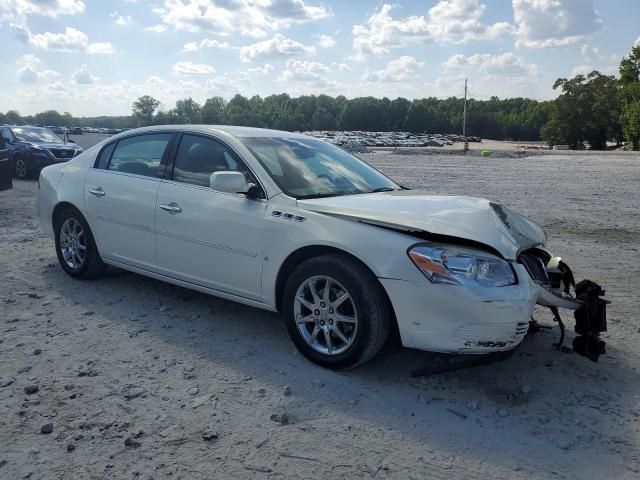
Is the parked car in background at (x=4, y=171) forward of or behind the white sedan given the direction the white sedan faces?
behind

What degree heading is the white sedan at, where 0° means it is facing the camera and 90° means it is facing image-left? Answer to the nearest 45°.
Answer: approximately 315°

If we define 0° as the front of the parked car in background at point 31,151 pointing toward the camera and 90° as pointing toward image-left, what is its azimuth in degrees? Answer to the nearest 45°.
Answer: approximately 315°

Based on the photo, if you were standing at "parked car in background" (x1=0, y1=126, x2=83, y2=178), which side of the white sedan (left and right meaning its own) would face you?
back
